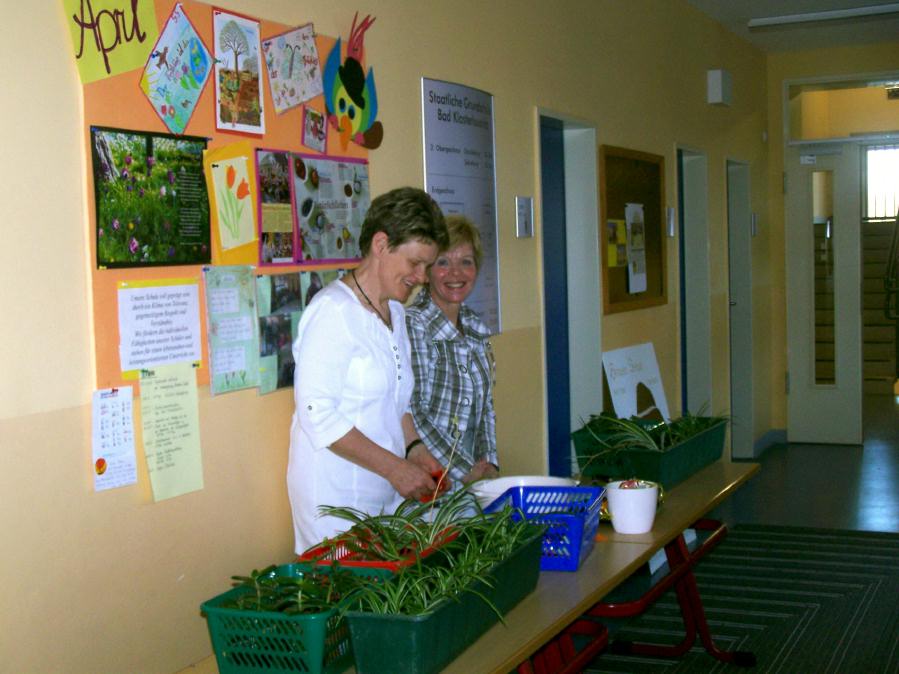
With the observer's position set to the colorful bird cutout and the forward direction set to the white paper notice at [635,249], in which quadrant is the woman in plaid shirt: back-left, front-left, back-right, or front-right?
front-right

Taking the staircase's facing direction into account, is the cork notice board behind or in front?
in front

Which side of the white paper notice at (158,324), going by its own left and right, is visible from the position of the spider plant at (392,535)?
front

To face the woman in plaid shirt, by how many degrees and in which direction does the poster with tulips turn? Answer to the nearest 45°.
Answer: approximately 90° to its left

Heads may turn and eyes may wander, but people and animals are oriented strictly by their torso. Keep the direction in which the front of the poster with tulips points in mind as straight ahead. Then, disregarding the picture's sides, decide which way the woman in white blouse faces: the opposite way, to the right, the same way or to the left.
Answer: the same way

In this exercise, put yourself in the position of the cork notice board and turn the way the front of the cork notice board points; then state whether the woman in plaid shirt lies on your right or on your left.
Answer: on your right

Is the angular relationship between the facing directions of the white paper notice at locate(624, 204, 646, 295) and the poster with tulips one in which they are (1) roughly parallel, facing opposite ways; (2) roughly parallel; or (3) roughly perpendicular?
roughly parallel

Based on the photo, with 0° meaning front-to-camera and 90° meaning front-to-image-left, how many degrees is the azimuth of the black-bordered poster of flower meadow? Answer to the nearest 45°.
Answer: approximately 315°

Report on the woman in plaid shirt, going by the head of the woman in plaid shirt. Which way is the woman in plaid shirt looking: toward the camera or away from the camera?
toward the camera

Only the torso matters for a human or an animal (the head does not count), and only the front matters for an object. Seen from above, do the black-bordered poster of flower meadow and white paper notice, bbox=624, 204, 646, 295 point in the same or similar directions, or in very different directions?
same or similar directions

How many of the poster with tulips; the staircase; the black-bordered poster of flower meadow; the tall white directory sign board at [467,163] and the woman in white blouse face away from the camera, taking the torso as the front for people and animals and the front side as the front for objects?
0

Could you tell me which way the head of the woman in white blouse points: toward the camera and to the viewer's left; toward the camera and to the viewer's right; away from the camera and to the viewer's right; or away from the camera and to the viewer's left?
toward the camera and to the viewer's right

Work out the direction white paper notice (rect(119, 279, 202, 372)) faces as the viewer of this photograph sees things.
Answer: facing the viewer and to the right of the viewer

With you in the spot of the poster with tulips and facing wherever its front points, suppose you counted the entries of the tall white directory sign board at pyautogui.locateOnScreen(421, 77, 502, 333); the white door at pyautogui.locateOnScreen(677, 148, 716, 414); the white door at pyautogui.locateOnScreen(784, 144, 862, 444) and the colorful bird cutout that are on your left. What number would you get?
4
